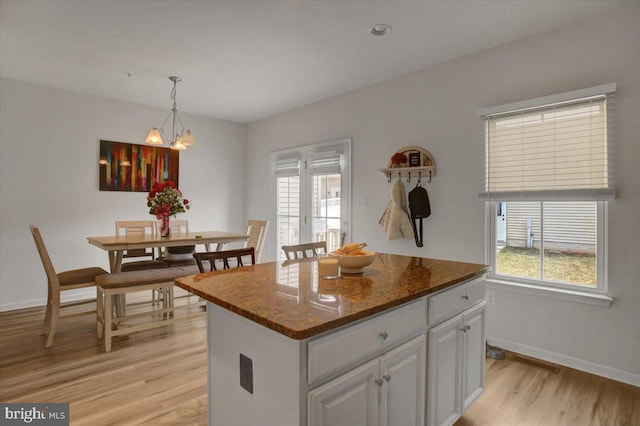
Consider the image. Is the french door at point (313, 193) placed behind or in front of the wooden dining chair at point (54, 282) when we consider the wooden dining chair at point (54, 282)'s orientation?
in front

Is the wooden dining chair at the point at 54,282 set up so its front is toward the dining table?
yes

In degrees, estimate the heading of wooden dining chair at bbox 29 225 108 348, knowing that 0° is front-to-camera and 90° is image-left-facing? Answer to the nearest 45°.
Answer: approximately 270°

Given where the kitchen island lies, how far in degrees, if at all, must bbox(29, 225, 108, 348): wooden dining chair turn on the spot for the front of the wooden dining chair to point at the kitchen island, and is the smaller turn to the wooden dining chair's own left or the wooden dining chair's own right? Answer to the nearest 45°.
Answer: approximately 90° to the wooden dining chair's own right

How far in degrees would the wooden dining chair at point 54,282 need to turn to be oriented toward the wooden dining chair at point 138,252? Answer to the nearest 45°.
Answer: approximately 45° to its left

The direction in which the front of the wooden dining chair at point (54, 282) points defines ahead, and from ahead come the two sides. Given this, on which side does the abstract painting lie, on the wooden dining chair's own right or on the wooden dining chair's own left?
on the wooden dining chair's own left

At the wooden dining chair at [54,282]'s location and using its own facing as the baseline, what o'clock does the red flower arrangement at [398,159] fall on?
The red flower arrangement is roughly at 1 o'clock from the wooden dining chair.

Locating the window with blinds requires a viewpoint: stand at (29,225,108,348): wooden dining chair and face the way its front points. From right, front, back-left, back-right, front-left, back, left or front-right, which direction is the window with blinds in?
front-right

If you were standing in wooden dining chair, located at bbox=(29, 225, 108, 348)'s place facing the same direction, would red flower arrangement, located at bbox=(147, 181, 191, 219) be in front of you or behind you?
in front
